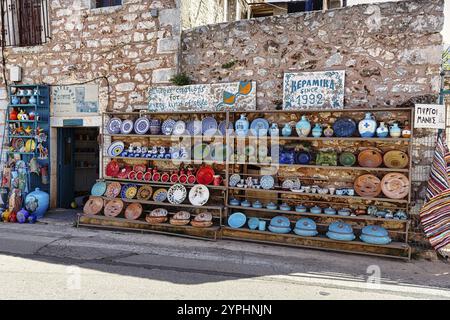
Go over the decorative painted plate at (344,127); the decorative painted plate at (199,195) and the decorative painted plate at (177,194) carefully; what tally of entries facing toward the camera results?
3

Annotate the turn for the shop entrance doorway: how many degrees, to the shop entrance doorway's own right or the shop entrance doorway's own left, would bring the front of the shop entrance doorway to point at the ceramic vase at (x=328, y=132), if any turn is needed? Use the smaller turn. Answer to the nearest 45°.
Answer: approximately 45° to the shop entrance doorway's own left

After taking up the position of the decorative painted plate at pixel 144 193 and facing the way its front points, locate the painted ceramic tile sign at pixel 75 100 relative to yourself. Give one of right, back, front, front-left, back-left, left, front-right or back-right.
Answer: back-right

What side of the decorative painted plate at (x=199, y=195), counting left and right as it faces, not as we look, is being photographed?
front

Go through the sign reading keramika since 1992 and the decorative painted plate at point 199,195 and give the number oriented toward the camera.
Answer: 2

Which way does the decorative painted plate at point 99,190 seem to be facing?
toward the camera

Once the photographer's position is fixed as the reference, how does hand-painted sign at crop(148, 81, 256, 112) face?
facing the viewer

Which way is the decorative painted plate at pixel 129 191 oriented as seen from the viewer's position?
toward the camera
